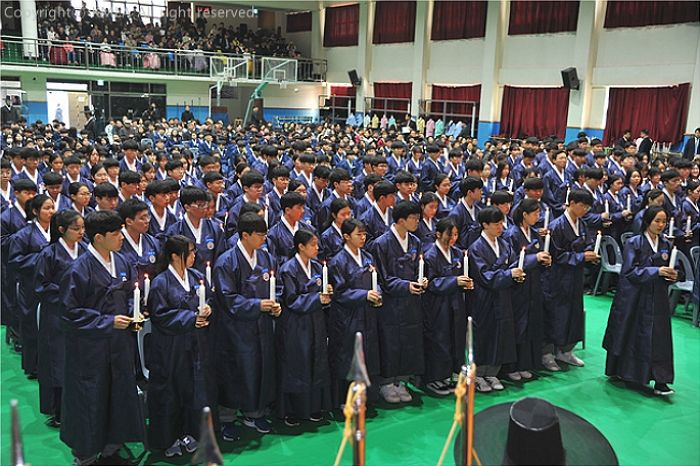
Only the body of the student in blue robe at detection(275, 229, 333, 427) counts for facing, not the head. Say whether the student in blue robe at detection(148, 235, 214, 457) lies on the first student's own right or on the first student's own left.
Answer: on the first student's own right

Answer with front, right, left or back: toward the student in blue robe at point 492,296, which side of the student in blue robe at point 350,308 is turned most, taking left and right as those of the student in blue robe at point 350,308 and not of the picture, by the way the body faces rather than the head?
left

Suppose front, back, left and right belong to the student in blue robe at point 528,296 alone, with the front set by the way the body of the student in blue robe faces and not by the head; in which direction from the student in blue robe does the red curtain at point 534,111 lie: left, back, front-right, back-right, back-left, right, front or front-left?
back-left

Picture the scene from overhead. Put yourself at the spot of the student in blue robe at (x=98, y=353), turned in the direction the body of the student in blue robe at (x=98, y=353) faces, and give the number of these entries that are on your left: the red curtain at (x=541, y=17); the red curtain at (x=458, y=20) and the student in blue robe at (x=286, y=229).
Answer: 3

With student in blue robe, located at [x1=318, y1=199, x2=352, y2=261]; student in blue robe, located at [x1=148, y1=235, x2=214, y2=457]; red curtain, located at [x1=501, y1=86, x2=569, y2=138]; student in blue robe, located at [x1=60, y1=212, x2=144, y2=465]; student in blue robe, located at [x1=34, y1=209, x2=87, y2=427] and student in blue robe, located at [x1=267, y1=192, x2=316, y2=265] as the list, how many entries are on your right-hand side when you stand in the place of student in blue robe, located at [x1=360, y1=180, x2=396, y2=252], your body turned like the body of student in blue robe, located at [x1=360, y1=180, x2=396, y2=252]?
5

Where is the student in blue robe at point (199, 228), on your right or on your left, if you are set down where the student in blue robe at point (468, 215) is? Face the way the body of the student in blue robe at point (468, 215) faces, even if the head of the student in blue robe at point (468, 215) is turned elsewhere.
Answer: on your right

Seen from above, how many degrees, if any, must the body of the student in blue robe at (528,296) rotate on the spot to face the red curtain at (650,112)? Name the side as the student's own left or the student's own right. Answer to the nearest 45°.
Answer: approximately 135° to the student's own left

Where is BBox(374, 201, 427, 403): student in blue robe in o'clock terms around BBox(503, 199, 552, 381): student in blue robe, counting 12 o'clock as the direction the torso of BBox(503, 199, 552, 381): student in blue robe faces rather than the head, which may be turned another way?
BBox(374, 201, 427, 403): student in blue robe is roughly at 3 o'clock from BBox(503, 199, 552, 381): student in blue robe.

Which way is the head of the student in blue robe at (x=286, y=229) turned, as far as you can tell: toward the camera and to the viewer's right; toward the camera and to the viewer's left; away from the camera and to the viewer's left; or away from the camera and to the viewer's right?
toward the camera and to the viewer's right

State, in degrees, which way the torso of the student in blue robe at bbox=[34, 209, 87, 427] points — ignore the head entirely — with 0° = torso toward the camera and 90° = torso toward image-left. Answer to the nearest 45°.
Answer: approximately 315°

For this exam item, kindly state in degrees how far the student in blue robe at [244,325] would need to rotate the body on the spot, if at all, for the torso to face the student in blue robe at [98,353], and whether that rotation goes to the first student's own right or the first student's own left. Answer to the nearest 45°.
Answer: approximately 90° to the first student's own right

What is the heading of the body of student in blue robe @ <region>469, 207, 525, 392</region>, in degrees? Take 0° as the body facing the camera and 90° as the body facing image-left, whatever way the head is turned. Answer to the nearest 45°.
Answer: approximately 315°
